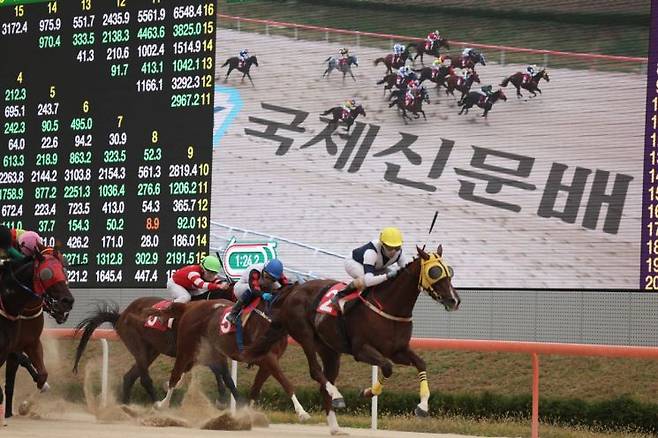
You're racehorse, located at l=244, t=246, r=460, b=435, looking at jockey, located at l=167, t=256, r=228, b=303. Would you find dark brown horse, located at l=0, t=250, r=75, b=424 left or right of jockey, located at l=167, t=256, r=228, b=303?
left

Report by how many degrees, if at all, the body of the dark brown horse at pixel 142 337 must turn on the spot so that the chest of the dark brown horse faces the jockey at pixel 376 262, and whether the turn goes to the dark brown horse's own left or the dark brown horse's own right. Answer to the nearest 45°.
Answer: approximately 45° to the dark brown horse's own right

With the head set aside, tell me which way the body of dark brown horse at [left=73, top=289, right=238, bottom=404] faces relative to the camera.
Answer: to the viewer's right

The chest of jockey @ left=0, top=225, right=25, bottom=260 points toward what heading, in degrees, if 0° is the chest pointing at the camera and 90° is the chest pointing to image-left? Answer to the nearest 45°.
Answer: approximately 270°

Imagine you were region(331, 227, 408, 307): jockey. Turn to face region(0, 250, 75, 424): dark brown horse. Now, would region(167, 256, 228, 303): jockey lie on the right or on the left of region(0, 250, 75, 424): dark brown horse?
right

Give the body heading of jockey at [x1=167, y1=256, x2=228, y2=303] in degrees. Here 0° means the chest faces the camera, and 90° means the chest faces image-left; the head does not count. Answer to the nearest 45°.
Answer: approximately 270°
